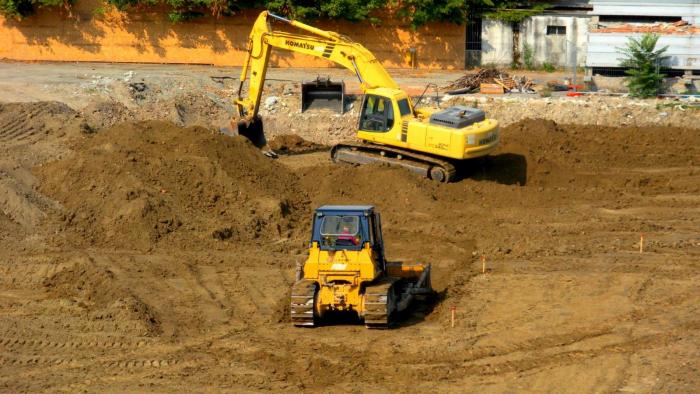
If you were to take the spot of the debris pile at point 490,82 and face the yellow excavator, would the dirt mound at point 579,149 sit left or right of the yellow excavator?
left

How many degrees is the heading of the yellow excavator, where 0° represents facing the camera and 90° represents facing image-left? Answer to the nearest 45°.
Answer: approximately 135°

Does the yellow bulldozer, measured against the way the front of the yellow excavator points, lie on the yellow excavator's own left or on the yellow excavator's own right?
on the yellow excavator's own left

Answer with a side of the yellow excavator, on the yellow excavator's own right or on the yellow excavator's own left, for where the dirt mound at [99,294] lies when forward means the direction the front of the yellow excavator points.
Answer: on the yellow excavator's own left

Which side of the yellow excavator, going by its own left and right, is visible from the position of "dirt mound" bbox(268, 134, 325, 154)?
front

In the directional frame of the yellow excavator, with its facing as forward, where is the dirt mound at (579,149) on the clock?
The dirt mound is roughly at 4 o'clock from the yellow excavator.

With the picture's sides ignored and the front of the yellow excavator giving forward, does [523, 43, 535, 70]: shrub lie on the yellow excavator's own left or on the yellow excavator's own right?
on the yellow excavator's own right

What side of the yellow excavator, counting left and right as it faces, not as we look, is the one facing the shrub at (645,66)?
right
